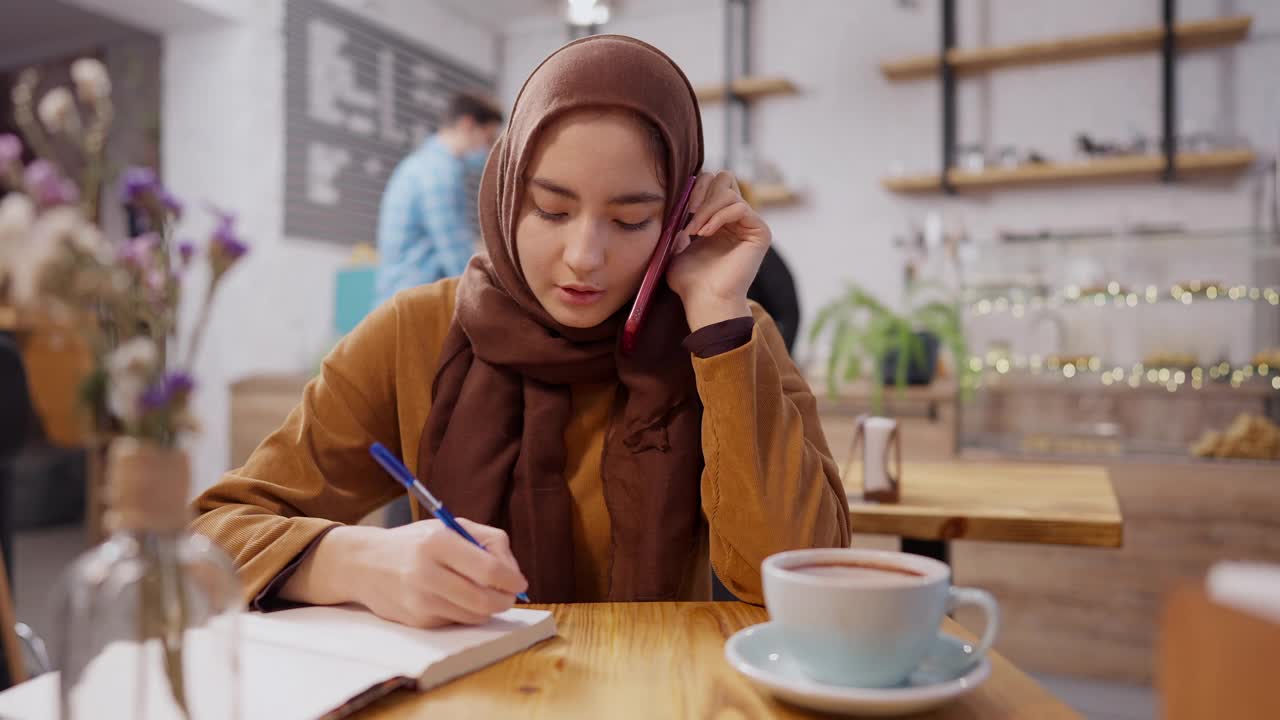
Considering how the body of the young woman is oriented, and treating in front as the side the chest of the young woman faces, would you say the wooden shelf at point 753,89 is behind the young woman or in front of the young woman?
behind

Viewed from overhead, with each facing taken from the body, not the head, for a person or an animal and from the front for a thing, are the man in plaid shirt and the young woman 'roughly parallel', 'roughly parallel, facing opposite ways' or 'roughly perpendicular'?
roughly perpendicular

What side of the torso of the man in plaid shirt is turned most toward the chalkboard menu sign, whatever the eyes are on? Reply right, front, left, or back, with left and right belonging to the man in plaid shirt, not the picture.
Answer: left

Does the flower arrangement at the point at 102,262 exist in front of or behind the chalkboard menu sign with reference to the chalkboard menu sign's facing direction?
in front

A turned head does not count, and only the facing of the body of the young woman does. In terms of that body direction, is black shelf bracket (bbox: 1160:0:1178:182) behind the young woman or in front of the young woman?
behind

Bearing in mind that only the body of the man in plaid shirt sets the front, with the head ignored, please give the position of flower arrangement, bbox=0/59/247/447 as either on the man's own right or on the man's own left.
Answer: on the man's own right

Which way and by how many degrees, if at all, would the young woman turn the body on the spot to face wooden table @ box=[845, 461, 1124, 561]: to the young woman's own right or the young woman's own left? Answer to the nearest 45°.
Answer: approximately 135° to the young woman's own left

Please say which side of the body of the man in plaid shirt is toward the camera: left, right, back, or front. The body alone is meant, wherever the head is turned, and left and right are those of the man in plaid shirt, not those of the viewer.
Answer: right

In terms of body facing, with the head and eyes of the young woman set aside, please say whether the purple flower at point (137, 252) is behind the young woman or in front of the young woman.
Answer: in front

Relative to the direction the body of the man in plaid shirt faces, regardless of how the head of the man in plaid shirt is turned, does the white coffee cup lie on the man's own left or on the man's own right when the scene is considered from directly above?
on the man's own right

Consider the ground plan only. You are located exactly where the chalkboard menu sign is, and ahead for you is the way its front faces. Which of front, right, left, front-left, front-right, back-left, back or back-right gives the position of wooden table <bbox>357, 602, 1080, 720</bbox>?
front-right

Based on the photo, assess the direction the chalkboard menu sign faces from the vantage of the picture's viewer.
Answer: facing the viewer and to the right of the viewer

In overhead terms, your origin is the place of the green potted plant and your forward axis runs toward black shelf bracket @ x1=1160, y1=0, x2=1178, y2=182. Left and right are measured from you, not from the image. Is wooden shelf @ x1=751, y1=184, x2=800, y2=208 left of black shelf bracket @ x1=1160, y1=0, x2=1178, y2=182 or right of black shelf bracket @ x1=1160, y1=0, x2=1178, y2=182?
left

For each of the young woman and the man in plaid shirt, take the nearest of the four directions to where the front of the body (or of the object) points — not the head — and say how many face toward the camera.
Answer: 1

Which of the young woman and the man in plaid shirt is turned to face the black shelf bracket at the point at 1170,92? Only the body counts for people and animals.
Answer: the man in plaid shirt
